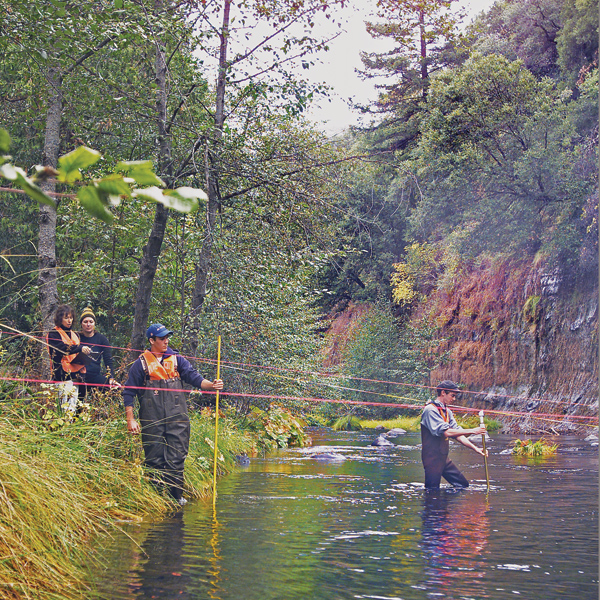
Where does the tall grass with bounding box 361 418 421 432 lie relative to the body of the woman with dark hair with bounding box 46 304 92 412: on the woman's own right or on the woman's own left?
on the woman's own left

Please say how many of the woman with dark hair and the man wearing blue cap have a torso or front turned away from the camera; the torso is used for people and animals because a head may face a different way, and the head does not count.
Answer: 0

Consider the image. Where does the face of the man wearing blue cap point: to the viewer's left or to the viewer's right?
to the viewer's right

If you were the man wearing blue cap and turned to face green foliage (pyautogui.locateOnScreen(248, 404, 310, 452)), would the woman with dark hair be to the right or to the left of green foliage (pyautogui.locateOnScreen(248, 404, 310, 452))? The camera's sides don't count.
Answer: left

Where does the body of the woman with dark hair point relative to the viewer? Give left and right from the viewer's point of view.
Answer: facing the viewer and to the right of the viewer
